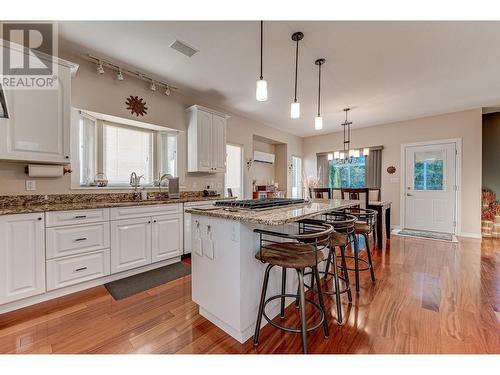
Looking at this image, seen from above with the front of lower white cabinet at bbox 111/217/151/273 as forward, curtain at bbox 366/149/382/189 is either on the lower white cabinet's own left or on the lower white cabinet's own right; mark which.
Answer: on the lower white cabinet's own left

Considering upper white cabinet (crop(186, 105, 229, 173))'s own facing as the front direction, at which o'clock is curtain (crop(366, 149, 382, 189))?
The curtain is roughly at 10 o'clock from the upper white cabinet.

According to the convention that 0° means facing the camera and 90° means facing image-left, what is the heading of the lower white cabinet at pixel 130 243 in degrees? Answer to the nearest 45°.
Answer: approximately 315°

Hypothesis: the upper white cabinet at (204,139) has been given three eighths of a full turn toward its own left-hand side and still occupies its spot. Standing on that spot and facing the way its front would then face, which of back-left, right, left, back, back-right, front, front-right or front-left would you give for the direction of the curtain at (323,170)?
front-right

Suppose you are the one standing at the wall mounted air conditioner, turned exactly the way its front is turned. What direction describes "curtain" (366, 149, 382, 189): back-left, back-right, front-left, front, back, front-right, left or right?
front-left

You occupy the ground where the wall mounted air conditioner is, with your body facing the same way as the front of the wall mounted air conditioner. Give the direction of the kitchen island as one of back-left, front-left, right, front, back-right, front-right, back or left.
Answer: front-right

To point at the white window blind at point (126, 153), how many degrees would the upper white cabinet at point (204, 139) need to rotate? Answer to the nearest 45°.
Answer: approximately 135° to its right

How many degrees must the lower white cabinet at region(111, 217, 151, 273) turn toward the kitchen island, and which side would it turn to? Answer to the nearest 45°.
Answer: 0° — it already faces it

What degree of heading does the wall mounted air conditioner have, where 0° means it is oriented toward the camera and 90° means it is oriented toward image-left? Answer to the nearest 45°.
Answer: approximately 315°
